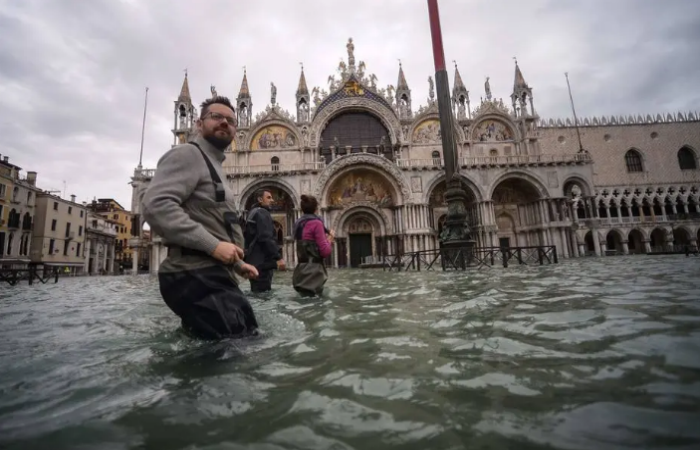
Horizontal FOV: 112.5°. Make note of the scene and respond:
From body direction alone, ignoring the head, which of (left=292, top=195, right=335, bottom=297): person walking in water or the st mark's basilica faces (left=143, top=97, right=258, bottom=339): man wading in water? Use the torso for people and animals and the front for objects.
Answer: the st mark's basilica

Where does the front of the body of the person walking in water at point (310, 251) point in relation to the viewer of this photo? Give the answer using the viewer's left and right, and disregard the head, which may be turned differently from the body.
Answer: facing away from the viewer and to the right of the viewer

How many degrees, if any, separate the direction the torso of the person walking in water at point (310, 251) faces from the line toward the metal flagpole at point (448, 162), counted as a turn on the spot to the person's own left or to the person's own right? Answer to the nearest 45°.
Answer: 0° — they already face it

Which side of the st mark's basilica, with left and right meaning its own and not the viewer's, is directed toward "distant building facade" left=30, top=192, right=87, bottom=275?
right

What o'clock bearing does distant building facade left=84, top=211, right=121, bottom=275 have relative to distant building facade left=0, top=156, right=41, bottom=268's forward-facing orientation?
distant building facade left=84, top=211, right=121, bottom=275 is roughly at 9 o'clock from distant building facade left=0, top=156, right=41, bottom=268.

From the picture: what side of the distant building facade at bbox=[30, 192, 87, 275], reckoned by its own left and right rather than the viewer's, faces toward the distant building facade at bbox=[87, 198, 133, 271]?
left

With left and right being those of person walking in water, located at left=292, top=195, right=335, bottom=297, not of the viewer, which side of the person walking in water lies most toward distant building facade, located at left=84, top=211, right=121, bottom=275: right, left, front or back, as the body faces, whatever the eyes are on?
left

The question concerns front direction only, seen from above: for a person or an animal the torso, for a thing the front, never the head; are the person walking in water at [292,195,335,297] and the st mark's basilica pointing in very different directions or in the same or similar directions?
very different directions
